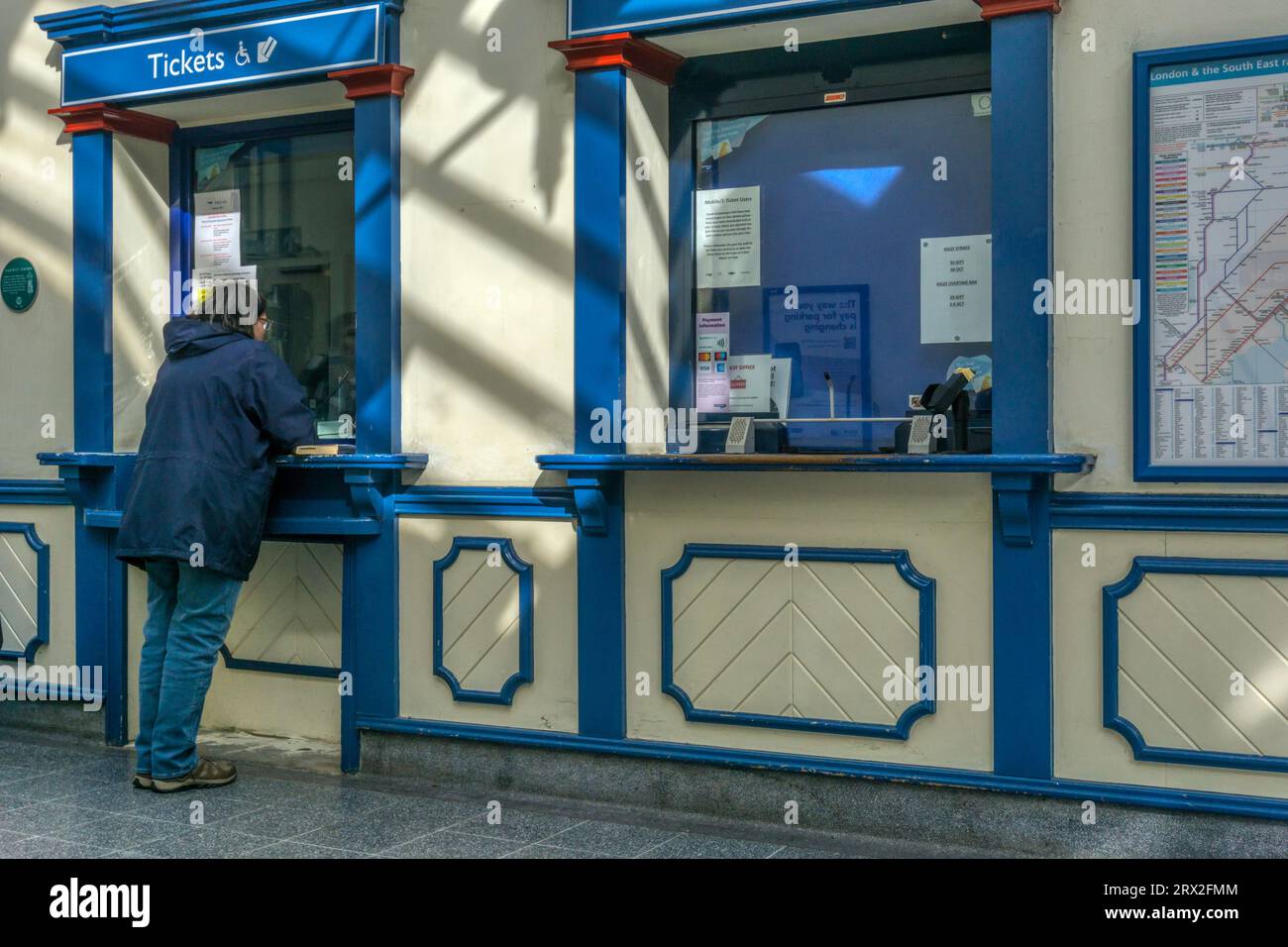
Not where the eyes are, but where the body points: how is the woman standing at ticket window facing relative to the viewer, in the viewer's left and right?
facing away from the viewer and to the right of the viewer

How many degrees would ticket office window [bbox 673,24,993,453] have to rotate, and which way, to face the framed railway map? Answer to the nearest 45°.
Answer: approximately 45° to its left

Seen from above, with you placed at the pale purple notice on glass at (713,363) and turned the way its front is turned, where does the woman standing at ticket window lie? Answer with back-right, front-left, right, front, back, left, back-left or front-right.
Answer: right

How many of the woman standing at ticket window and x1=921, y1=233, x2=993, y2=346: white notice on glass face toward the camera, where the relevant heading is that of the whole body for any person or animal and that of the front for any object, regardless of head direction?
1

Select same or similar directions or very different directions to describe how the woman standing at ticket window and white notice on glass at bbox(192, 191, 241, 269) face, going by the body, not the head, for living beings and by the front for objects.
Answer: very different directions

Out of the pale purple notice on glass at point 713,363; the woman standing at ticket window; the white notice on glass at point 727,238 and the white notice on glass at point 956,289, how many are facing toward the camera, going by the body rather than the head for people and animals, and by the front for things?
3

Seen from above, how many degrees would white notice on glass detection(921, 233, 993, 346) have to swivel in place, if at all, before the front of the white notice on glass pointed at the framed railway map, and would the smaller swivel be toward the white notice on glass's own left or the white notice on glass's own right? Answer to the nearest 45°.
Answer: approximately 45° to the white notice on glass's own left

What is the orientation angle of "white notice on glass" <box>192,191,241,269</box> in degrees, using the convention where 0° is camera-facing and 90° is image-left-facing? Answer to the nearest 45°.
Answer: approximately 45°
